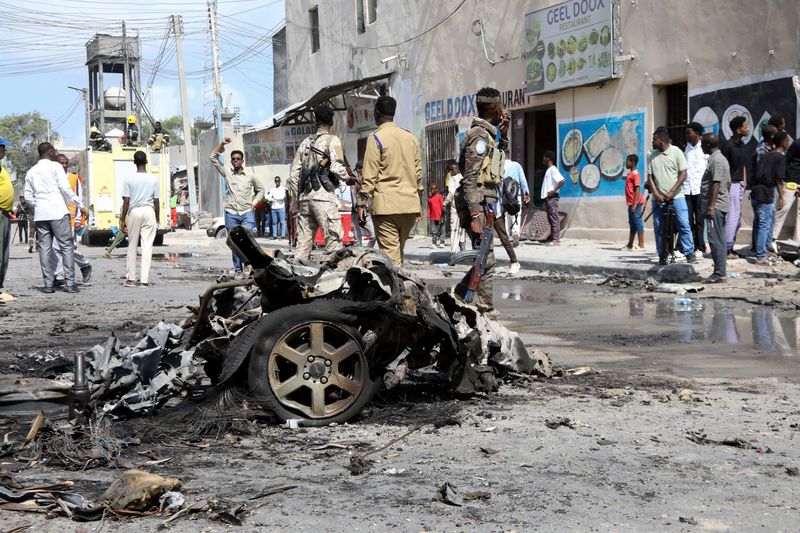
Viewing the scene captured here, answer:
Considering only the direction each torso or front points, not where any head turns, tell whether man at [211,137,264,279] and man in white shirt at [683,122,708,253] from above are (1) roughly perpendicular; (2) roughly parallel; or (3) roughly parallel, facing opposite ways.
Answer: roughly perpendicular

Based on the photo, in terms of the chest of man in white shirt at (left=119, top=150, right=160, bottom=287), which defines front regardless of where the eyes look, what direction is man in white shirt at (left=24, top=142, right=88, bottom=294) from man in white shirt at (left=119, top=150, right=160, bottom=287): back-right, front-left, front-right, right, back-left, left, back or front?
left

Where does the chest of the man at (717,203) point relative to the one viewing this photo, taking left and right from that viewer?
facing to the left of the viewer

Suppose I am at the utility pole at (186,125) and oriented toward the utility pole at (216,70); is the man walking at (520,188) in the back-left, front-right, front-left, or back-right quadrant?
back-right

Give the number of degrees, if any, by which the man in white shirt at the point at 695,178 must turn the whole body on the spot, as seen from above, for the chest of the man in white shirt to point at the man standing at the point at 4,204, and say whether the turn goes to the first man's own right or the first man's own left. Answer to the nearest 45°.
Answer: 0° — they already face them

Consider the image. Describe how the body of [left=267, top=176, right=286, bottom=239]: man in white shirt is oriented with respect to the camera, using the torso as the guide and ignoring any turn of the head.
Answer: toward the camera

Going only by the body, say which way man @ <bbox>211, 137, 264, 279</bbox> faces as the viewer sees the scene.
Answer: toward the camera

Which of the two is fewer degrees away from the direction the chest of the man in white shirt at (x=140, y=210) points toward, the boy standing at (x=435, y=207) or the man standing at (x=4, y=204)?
the boy standing

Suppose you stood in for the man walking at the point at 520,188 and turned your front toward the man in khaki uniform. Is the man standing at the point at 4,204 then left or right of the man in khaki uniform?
right

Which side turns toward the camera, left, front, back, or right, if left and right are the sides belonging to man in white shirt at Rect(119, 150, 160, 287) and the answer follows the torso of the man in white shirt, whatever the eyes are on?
back

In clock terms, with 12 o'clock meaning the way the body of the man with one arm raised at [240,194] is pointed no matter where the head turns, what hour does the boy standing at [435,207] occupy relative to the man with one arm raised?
The boy standing is roughly at 7 o'clock from the man with one arm raised.

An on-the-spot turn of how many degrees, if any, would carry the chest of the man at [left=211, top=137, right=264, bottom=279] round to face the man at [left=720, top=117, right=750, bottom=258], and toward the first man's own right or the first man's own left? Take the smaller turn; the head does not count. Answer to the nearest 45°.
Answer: approximately 90° to the first man's own left

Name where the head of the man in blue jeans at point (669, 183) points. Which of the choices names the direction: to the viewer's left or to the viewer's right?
to the viewer's left

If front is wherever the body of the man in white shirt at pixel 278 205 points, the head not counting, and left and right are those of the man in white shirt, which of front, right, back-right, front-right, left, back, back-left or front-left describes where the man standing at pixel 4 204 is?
front
